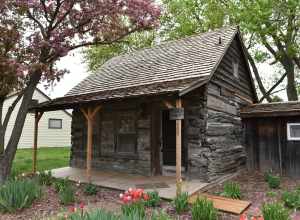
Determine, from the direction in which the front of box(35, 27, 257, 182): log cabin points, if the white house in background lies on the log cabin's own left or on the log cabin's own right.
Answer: on the log cabin's own right

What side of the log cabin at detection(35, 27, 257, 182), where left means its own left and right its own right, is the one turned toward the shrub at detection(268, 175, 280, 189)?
left

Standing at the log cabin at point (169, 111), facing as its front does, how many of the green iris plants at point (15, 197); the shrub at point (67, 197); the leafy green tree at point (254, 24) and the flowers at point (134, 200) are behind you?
1

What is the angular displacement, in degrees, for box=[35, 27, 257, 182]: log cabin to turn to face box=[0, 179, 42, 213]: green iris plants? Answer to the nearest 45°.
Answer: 0° — it already faces it

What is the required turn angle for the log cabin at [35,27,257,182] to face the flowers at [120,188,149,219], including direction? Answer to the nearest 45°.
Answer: approximately 45° to its left

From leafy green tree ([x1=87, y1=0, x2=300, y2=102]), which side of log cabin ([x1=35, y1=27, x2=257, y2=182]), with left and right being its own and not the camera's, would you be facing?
back

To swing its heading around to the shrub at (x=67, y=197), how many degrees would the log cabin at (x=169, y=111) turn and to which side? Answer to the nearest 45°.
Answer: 0° — it already faces it

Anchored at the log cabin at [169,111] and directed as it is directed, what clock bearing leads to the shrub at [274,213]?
The shrub is roughly at 10 o'clock from the log cabin.

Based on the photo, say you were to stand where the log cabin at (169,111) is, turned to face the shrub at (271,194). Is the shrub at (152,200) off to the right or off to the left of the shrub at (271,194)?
right

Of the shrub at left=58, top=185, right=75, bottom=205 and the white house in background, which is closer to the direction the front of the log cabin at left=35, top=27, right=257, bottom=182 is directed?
the shrub

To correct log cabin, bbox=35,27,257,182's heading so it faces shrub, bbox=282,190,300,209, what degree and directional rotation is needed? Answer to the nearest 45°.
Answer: approximately 90° to its left

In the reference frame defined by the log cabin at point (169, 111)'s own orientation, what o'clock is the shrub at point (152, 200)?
The shrub is roughly at 11 o'clock from the log cabin.
